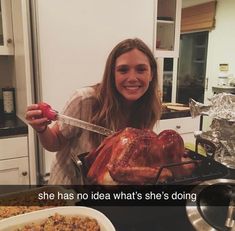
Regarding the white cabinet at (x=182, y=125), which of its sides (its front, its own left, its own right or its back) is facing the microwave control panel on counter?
right

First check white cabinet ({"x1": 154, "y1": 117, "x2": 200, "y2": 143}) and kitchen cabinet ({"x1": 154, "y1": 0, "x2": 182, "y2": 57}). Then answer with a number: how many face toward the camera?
2

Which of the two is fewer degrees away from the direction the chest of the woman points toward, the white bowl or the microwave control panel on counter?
the white bowl

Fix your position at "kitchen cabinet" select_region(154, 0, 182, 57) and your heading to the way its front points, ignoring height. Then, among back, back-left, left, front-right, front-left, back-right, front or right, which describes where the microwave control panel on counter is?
right

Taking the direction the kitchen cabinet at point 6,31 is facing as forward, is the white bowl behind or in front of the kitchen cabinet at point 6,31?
in front

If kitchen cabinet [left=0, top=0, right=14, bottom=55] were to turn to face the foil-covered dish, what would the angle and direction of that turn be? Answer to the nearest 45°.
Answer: approximately 45° to its left

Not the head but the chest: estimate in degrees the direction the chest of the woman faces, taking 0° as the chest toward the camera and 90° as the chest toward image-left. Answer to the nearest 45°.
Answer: approximately 0°

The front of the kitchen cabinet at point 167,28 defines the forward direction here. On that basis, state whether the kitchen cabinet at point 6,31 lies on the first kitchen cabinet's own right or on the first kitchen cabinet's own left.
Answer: on the first kitchen cabinet's own right

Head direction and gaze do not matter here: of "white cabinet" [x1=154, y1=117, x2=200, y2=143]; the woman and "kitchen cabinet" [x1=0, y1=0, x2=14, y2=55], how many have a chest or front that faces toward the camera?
3

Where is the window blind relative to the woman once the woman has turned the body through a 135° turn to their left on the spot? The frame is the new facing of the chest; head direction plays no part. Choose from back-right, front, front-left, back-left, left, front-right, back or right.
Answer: front

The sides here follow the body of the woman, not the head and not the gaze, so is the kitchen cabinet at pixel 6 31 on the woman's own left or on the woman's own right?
on the woman's own right

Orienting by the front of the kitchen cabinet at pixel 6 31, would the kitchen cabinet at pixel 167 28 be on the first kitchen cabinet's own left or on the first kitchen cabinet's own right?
on the first kitchen cabinet's own left
